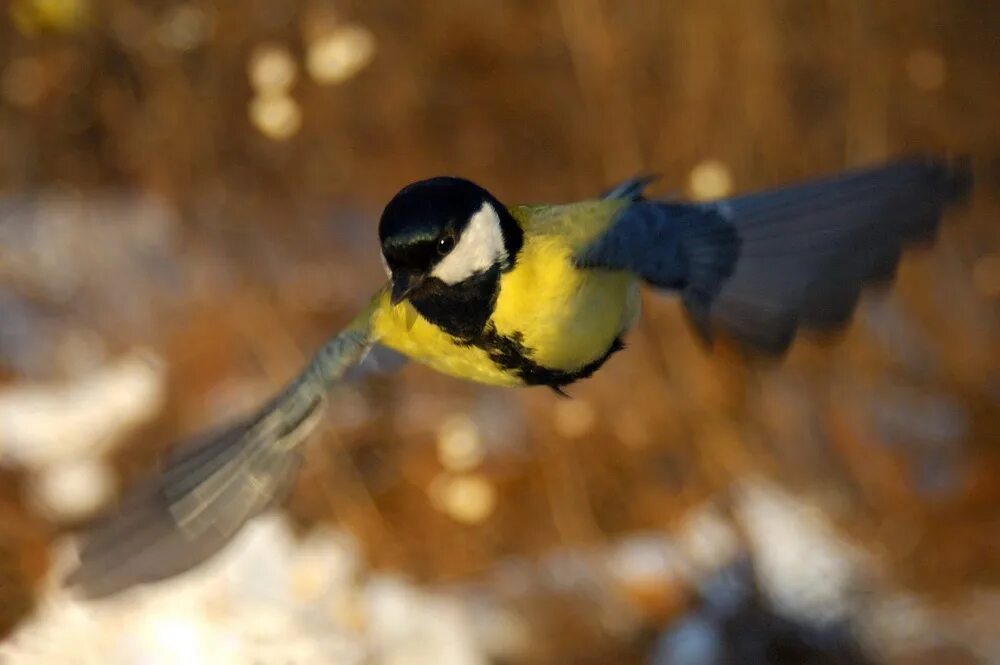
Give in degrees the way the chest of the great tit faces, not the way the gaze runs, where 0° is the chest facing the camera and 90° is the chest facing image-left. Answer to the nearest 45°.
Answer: approximately 45°
